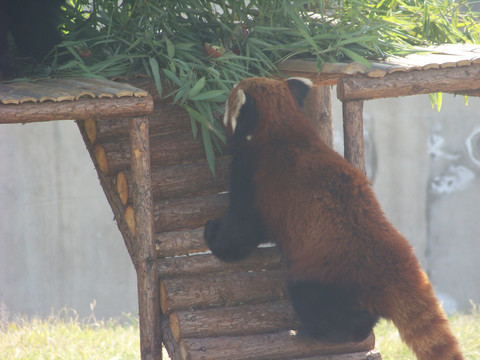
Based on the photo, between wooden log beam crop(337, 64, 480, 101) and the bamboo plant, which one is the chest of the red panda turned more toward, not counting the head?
the bamboo plant

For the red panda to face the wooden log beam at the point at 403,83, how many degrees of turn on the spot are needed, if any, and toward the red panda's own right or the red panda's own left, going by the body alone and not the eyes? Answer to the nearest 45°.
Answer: approximately 90° to the red panda's own right

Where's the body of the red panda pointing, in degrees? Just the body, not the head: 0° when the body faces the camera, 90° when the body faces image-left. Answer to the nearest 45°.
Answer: approximately 135°
